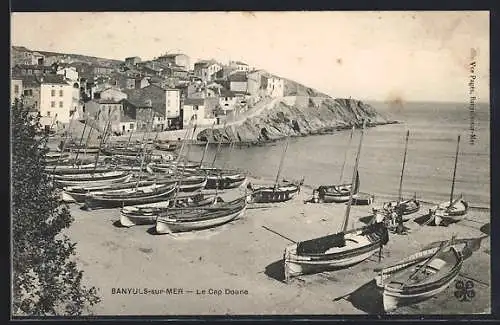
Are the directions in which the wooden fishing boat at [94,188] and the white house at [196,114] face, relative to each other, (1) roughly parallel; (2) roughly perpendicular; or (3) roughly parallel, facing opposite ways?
roughly perpendicular

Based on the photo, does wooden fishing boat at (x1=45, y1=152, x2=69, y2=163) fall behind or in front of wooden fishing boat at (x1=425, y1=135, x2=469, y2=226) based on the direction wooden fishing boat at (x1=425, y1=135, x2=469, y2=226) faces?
behind

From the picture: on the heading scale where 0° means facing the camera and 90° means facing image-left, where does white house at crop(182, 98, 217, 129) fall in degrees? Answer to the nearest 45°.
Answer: approximately 0°

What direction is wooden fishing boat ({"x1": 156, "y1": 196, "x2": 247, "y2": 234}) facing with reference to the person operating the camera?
facing away from the viewer and to the right of the viewer
